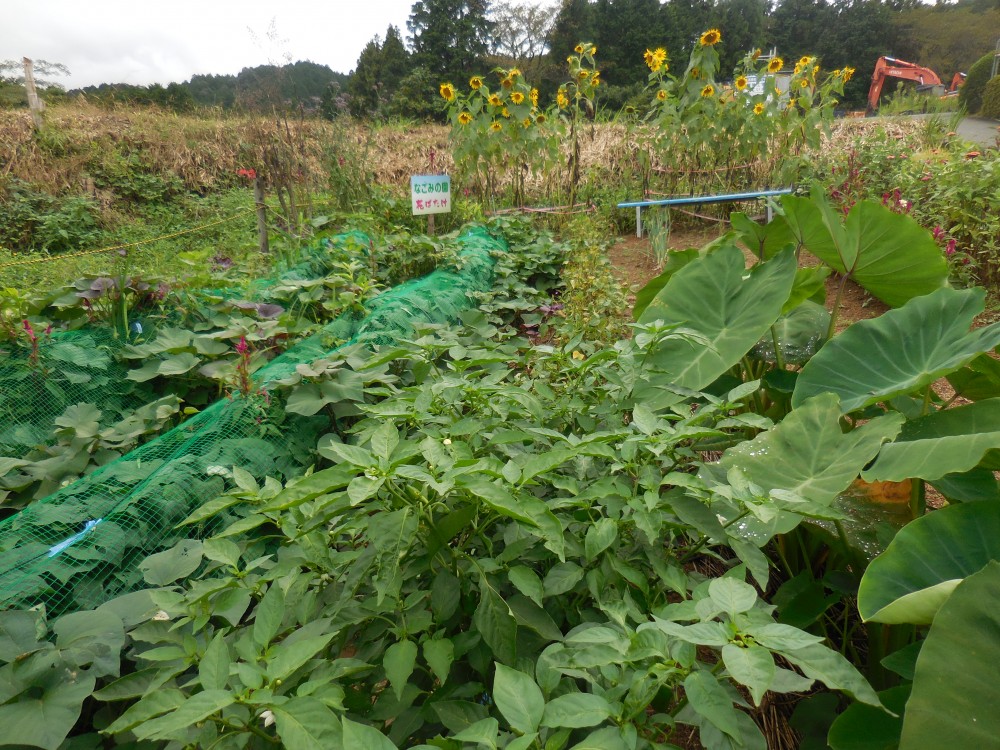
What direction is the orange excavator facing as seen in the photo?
to the viewer's left

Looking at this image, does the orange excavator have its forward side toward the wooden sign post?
no

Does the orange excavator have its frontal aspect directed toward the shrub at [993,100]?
no

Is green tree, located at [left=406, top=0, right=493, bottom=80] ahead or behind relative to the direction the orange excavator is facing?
ahead

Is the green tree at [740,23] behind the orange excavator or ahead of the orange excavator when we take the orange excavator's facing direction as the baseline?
ahead

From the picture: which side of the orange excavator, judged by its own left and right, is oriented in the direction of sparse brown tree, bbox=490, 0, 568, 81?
front

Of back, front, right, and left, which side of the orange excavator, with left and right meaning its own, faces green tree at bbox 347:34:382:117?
front

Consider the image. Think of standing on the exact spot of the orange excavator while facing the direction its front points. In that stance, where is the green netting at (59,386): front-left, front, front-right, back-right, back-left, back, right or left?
left

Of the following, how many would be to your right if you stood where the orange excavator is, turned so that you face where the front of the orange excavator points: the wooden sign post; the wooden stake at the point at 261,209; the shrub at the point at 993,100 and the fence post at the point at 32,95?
0

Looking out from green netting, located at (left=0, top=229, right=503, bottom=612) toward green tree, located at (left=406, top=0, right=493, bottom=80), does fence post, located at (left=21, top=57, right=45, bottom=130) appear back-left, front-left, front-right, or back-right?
front-left

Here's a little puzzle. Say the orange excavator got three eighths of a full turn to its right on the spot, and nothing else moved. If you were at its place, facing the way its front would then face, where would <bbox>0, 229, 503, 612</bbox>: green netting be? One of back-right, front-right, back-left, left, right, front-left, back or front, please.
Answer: back-right

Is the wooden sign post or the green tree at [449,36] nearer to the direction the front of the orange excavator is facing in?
the green tree

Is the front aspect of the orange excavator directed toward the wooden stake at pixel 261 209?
no

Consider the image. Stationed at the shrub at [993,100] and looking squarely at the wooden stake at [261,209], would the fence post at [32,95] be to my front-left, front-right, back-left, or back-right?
front-right
